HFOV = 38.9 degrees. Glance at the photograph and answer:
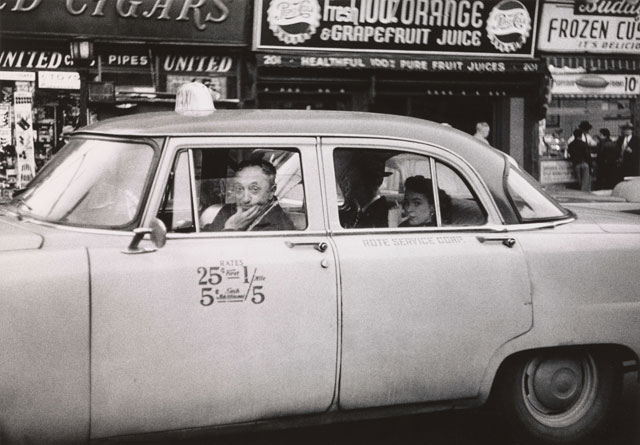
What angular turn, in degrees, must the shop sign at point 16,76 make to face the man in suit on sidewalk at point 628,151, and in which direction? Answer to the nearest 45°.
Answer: approximately 90° to its left

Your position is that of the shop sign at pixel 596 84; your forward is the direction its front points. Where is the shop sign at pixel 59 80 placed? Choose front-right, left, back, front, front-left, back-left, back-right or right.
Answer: front-right

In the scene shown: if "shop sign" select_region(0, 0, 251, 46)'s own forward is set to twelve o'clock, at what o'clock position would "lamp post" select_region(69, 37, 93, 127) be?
The lamp post is roughly at 1 o'clock from the shop sign.

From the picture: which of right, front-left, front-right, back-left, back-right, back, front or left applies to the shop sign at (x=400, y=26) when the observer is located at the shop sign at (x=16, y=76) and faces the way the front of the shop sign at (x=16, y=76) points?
left

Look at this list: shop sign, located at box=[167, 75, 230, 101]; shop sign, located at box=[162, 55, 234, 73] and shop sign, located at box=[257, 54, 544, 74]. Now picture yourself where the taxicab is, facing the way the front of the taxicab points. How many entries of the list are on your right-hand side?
3

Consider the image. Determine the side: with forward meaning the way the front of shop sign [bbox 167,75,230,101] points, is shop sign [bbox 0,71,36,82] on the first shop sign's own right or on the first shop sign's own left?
on the first shop sign's own right

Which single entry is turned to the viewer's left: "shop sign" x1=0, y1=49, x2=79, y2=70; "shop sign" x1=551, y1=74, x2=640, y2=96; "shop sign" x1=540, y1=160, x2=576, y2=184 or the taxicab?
the taxicab

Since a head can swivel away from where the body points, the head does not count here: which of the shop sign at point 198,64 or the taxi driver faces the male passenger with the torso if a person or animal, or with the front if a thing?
the shop sign

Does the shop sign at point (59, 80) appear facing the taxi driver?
yes

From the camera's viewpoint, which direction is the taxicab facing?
to the viewer's left

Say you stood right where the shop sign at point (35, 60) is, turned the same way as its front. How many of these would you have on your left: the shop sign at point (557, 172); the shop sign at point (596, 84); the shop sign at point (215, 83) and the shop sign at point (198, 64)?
4

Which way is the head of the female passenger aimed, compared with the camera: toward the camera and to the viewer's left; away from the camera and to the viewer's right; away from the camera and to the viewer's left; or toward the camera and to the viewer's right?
toward the camera and to the viewer's left
